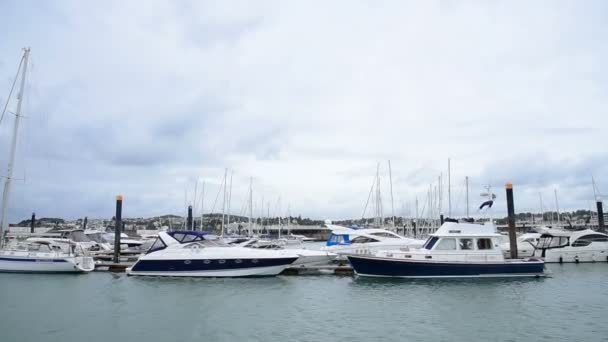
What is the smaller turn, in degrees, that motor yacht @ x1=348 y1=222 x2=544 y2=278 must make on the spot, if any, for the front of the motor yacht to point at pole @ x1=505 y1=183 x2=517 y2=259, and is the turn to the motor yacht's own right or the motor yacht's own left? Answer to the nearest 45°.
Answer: approximately 135° to the motor yacht's own right

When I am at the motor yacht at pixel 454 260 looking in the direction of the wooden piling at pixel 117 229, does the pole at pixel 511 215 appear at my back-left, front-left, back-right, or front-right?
back-right

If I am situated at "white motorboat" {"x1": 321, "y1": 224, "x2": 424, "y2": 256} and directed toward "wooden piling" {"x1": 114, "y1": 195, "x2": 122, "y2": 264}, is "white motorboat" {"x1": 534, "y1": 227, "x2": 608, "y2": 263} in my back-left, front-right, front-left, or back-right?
back-left

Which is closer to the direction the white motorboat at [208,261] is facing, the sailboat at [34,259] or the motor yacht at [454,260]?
the motor yacht

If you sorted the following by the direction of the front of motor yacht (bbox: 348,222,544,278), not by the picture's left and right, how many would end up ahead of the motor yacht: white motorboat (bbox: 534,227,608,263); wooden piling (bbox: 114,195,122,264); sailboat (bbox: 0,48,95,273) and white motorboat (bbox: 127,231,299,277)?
3

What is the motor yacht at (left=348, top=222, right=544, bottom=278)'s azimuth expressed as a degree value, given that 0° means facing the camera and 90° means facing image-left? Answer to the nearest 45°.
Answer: approximately 90°

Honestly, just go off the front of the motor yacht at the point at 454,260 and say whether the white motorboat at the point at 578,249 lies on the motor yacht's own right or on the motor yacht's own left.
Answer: on the motor yacht's own right

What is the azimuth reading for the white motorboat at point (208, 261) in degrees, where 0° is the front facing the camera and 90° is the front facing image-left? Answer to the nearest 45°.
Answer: approximately 270°
